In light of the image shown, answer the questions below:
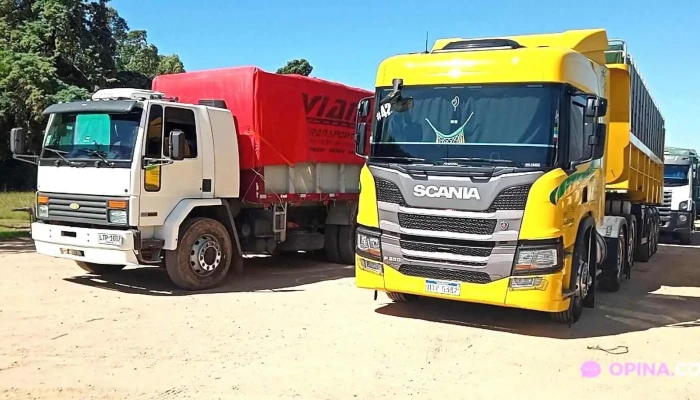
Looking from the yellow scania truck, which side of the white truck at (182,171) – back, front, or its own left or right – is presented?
left

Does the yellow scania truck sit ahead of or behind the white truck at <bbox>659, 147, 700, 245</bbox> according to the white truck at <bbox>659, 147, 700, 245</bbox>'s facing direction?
ahead

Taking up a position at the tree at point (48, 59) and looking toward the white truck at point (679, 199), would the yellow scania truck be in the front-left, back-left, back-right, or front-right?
front-right

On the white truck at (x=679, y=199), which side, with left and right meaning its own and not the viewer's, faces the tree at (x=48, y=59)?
right

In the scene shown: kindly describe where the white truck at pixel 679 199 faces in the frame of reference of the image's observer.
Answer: facing the viewer

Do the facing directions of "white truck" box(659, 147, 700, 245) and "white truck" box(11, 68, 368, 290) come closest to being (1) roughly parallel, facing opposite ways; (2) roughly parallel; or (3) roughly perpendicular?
roughly parallel

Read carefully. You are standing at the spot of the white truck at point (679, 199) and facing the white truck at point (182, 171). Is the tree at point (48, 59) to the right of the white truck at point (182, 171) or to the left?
right

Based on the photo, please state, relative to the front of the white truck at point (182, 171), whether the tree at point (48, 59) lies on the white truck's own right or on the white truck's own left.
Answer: on the white truck's own right

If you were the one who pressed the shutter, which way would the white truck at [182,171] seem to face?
facing the viewer and to the left of the viewer

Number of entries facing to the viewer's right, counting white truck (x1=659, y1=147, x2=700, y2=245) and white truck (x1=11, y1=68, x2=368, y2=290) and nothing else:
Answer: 0
